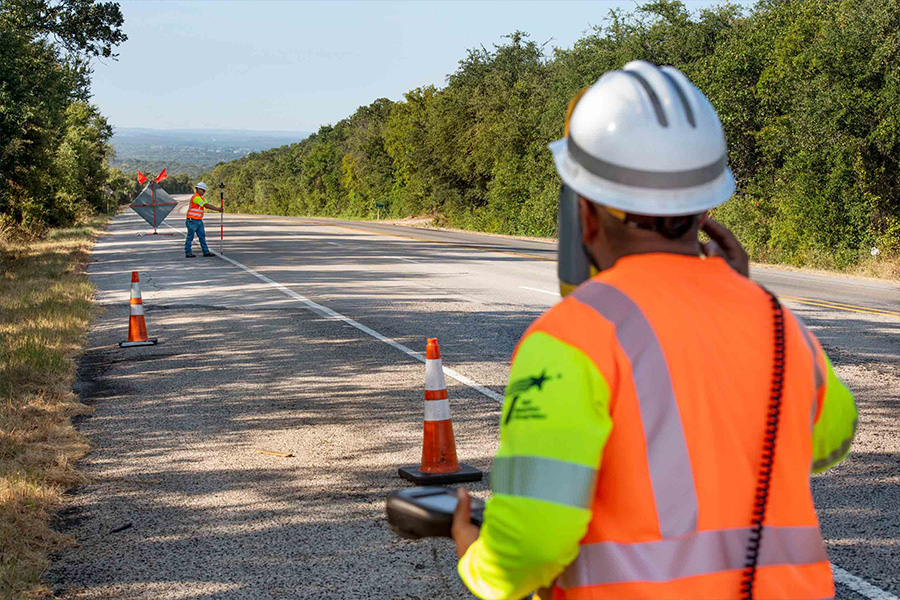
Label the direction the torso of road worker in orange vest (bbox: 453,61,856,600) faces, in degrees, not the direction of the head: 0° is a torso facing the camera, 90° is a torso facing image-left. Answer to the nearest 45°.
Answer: approximately 135°

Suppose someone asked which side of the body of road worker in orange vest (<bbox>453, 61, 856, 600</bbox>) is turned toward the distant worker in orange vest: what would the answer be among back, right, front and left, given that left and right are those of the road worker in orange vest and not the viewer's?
front

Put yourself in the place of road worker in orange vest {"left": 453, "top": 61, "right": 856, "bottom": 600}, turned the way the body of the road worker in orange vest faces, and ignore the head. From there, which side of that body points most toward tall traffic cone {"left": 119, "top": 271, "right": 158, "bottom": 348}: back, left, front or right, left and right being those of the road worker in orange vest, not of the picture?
front

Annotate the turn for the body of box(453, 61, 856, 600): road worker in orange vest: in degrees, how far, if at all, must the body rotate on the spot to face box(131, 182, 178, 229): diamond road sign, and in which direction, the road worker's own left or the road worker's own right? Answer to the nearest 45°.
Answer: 0° — they already face it

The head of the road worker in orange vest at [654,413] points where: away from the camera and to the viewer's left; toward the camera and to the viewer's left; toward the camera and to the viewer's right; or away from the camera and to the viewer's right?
away from the camera and to the viewer's left
